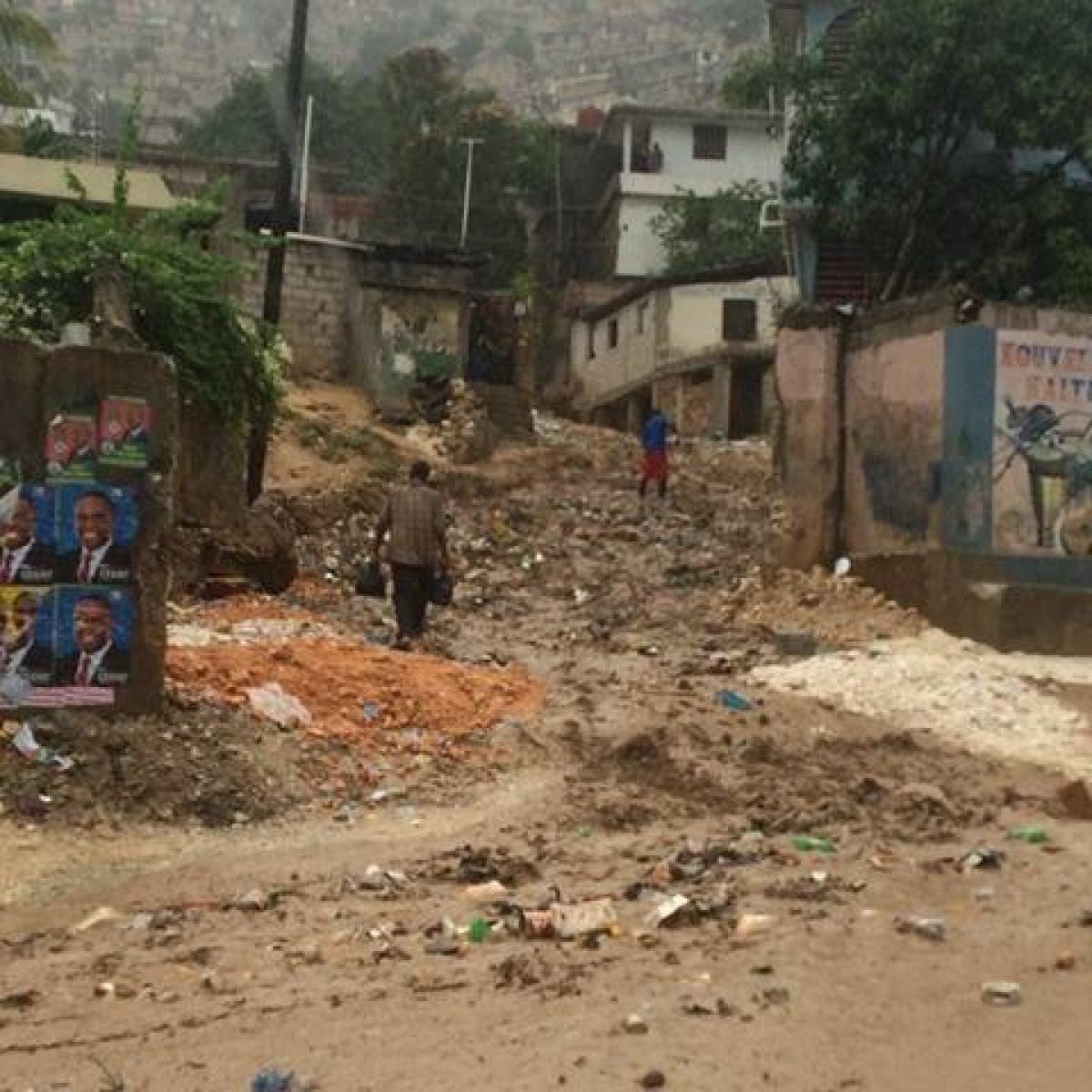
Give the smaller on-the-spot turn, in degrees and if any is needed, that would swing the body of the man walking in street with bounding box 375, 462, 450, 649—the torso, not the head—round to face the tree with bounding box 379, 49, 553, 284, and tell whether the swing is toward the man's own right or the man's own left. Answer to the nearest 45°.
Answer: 0° — they already face it

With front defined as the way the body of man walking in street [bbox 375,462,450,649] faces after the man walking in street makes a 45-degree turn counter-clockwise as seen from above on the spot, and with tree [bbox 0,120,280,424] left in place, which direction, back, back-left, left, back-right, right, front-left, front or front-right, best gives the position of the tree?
front

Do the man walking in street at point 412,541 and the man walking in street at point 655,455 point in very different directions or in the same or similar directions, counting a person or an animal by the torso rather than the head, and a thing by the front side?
same or similar directions

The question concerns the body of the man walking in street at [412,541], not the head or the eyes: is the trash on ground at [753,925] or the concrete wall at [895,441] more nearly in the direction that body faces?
the concrete wall

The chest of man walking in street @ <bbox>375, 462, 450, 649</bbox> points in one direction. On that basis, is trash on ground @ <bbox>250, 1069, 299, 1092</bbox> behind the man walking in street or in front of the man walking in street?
behind

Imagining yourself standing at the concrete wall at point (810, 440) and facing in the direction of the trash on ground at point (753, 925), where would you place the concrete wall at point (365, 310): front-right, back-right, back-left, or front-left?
back-right

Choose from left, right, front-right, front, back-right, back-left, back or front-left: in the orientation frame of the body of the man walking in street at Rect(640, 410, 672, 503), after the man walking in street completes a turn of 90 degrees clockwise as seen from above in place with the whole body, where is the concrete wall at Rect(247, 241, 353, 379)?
back-left

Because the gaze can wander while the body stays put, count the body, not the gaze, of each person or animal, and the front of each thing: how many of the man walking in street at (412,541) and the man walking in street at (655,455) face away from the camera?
2

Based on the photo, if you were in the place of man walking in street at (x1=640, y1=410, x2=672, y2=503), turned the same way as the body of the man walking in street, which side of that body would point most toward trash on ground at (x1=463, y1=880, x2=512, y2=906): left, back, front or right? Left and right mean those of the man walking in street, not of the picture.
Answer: back

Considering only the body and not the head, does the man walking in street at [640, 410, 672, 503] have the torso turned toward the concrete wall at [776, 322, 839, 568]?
no

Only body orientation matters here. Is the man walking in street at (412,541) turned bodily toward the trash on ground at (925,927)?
no

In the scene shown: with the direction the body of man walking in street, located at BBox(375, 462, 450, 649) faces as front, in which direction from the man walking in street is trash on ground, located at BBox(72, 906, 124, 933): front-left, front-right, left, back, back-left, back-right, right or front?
back

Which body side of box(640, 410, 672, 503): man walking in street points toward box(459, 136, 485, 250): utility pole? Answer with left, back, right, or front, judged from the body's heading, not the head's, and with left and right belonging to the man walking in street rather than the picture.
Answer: front

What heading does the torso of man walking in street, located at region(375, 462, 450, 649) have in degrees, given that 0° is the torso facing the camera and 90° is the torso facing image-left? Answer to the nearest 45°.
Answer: approximately 180°

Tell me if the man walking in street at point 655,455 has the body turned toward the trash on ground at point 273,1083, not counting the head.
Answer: no

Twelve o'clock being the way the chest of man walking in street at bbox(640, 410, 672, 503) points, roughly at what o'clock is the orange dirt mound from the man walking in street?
The orange dirt mound is roughly at 6 o'clock from the man walking in street.
